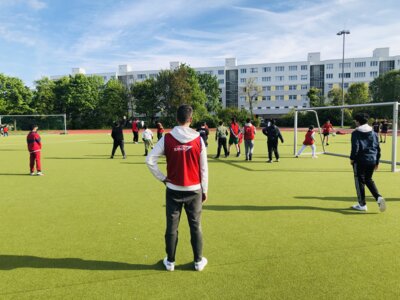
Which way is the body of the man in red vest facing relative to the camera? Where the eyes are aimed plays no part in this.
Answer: away from the camera

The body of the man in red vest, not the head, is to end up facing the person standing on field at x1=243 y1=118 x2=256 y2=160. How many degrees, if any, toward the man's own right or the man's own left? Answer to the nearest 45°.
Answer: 0° — they already face them

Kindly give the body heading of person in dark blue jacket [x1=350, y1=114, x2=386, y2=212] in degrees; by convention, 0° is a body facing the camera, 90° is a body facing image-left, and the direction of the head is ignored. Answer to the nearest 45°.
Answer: approximately 135°

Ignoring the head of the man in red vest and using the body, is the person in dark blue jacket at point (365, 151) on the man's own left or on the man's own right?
on the man's own right
